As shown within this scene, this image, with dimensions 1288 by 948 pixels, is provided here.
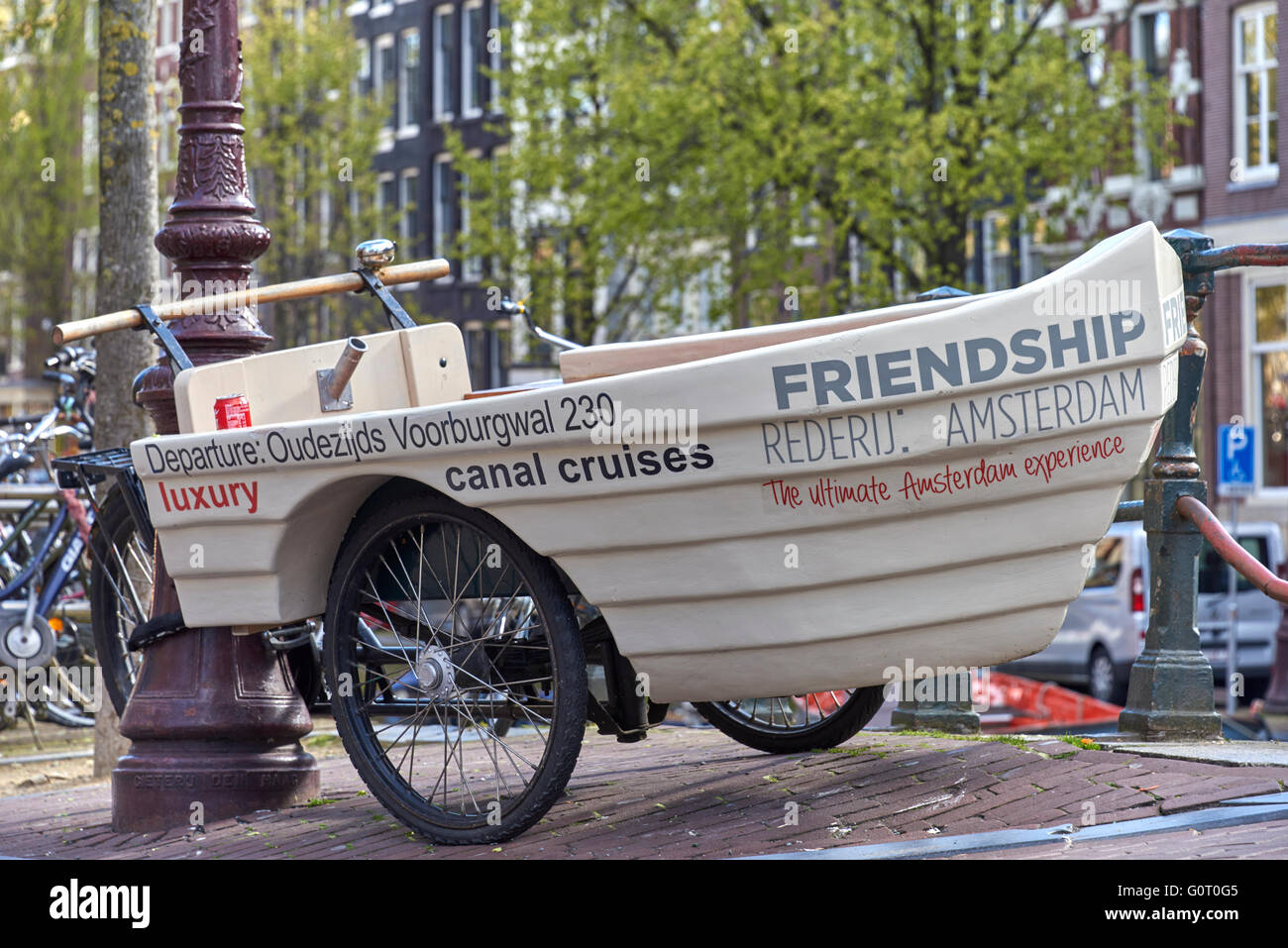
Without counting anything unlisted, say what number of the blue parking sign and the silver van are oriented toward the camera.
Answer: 1

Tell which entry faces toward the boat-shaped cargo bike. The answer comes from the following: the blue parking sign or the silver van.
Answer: the blue parking sign

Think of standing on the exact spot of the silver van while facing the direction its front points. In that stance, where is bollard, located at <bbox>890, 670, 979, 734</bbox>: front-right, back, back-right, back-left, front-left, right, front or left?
back-left

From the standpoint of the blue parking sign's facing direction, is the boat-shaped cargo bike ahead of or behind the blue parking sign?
ahead

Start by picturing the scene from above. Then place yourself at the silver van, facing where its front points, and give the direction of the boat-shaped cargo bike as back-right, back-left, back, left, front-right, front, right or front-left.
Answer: back-left
